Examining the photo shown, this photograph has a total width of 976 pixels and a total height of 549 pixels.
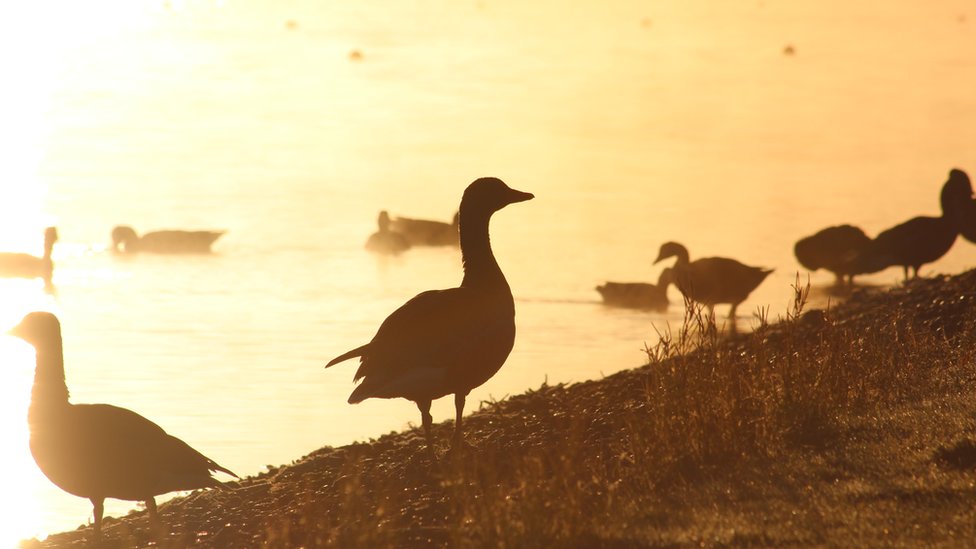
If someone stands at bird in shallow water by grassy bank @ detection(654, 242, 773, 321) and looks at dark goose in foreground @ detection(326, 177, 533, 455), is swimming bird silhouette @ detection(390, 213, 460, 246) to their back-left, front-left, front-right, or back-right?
back-right

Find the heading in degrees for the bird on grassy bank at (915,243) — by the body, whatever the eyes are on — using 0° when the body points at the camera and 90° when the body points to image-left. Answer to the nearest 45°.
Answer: approximately 270°

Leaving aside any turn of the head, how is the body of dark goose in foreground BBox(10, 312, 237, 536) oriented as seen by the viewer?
to the viewer's left

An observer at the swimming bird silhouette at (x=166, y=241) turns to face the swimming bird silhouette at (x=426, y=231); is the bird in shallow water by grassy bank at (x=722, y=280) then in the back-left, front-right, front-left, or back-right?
front-right

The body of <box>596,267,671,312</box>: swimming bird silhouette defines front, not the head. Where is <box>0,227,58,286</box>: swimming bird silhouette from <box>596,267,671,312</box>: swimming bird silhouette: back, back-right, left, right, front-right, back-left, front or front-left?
back

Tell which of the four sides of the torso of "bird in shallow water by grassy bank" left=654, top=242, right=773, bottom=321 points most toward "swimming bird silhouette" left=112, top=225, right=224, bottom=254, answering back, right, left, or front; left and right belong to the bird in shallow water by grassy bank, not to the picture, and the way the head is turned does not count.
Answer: front

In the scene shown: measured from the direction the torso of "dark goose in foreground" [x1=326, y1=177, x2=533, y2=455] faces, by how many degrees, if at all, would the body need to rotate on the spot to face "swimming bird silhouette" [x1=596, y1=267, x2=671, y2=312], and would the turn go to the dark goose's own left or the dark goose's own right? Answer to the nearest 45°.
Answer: approximately 90° to the dark goose's own left

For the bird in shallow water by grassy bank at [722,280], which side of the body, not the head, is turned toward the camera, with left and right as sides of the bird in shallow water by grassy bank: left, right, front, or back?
left

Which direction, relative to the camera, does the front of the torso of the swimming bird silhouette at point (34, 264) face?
to the viewer's right

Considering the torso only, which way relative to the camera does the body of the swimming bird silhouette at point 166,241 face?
to the viewer's left

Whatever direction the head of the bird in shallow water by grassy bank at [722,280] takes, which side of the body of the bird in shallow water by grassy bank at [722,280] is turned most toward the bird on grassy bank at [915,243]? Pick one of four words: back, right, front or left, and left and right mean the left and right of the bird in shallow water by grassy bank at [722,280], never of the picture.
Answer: back
